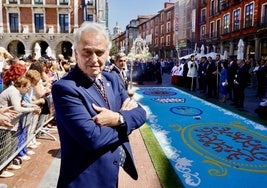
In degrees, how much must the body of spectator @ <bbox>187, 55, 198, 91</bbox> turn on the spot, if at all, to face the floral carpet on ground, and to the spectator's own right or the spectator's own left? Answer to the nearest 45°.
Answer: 0° — they already face it

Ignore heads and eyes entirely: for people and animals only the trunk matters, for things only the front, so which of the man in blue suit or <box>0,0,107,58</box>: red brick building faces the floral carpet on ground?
the red brick building

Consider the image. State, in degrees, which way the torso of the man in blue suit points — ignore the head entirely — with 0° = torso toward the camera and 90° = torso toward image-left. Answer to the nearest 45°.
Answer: approximately 315°

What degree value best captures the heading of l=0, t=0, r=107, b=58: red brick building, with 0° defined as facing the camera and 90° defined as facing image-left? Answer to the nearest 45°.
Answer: approximately 0°

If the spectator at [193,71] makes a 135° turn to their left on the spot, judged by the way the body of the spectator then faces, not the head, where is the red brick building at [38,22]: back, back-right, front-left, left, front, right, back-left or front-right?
left

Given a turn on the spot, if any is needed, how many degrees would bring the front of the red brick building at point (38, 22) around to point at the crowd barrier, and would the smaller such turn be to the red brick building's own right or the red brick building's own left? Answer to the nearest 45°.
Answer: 0° — it already faces it

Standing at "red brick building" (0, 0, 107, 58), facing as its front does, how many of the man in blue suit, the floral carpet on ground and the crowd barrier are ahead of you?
3

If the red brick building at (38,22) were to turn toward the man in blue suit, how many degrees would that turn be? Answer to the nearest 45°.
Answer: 0° — it already faces them

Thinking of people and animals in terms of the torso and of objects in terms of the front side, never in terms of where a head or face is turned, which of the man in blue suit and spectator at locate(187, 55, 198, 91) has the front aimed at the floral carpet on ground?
the spectator
